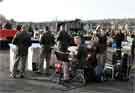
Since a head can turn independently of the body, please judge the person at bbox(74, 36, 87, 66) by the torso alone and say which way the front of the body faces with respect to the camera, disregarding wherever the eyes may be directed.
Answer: to the viewer's left

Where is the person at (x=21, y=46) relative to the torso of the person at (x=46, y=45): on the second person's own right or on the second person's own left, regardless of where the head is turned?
on the second person's own left

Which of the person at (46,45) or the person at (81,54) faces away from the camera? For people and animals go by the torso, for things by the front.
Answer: the person at (46,45)

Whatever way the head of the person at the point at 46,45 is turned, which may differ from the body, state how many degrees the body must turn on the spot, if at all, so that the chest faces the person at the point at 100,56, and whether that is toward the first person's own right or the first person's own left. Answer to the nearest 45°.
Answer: approximately 90° to the first person's own right

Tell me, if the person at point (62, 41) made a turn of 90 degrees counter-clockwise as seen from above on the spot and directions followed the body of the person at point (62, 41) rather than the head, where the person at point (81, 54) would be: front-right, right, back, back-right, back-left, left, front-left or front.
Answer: front-right

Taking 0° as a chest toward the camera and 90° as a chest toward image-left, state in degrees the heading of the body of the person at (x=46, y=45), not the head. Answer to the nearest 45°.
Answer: approximately 180°
